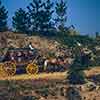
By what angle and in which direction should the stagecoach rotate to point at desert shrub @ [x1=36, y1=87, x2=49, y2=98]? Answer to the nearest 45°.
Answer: approximately 90° to its right

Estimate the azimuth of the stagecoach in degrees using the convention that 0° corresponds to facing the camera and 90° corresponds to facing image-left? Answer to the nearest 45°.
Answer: approximately 270°

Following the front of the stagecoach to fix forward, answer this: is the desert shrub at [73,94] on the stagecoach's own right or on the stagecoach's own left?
on the stagecoach's own right

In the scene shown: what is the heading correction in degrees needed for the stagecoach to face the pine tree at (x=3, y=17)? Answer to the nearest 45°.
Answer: approximately 90° to its left
